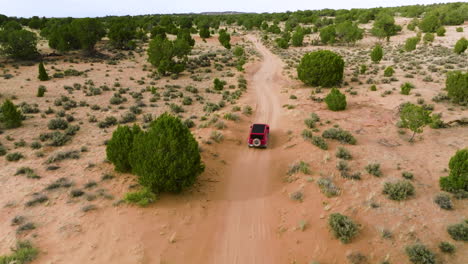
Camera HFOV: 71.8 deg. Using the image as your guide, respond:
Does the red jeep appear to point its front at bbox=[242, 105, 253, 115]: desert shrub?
yes

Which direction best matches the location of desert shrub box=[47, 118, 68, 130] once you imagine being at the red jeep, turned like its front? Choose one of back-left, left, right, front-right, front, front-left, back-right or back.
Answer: left

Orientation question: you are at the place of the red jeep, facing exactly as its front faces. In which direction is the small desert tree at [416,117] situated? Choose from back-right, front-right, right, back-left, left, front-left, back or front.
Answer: right

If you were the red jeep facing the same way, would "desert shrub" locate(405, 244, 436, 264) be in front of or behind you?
behind

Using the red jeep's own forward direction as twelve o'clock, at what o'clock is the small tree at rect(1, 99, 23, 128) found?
The small tree is roughly at 9 o'clock from the red jeep.

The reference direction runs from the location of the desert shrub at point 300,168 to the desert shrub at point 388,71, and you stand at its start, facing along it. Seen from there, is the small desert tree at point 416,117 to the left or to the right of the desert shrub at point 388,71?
right

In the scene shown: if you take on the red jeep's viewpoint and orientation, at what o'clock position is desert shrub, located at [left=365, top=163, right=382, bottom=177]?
The desert shrub is roughly at 4 o'clock from the red jeep.

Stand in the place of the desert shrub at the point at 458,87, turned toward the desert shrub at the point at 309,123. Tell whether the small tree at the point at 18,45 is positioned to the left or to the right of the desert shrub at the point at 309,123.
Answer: right

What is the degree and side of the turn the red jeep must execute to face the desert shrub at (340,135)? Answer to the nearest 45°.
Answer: approximately 90° to its right

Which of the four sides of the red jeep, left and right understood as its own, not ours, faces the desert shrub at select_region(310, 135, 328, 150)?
right

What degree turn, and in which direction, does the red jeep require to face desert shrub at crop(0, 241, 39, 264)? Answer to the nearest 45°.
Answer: approximately 135° to its left

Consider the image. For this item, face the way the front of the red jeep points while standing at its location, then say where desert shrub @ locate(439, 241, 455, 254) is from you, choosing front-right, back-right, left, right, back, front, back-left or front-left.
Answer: back-right

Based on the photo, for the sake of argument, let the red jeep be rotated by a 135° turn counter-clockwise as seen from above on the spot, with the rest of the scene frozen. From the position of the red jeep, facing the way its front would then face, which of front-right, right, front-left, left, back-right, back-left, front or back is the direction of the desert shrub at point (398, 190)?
left

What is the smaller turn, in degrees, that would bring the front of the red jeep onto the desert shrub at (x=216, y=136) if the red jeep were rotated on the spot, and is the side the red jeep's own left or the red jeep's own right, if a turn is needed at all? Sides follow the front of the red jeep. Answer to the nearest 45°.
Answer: approximately 90° to the red jeep's own left

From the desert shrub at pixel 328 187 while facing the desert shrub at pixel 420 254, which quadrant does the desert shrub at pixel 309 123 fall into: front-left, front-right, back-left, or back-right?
back-left

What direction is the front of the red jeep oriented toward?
away from the camera

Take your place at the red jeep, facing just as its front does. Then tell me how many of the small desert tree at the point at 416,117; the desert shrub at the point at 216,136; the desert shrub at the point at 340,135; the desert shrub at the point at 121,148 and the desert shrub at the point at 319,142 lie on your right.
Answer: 3
